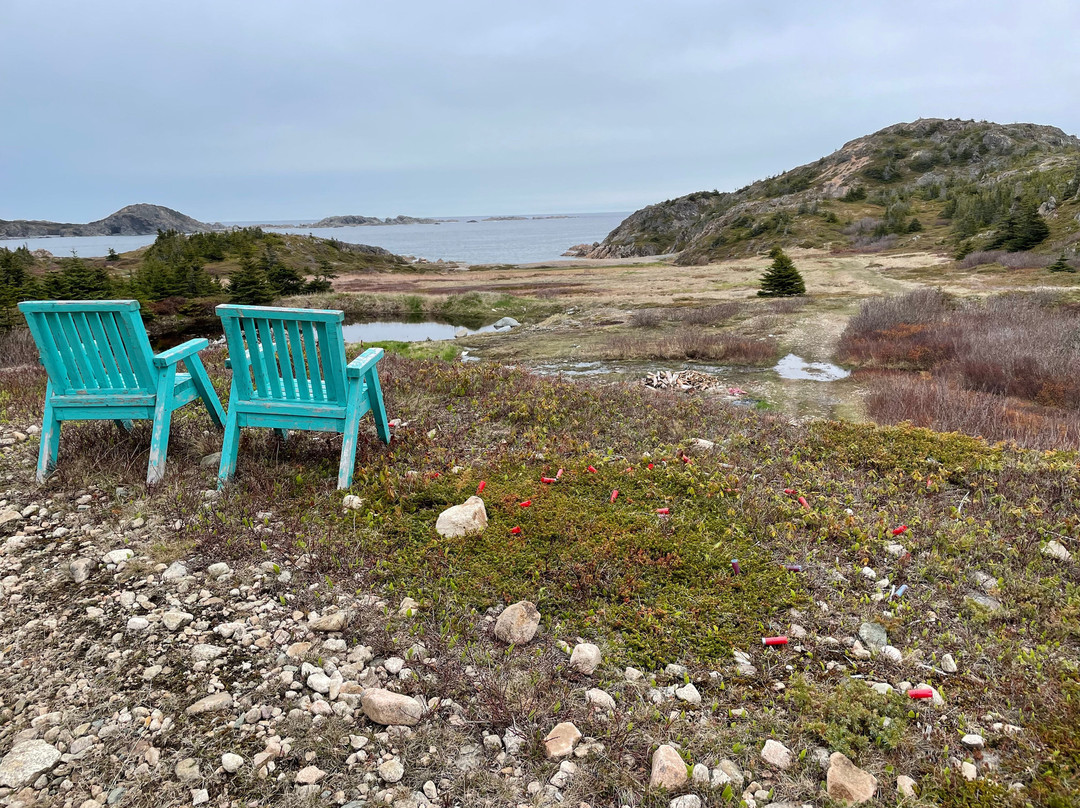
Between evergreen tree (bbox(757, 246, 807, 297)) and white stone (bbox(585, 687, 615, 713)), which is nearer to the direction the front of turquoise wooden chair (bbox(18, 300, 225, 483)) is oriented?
the evergreen tree

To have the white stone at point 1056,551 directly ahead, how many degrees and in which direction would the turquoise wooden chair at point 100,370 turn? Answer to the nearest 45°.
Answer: approximately 90° to its right

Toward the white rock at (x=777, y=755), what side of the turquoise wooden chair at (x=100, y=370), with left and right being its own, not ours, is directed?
right

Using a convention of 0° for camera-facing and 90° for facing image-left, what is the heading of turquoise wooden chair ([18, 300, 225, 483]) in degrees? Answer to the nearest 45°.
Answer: approximately 225°

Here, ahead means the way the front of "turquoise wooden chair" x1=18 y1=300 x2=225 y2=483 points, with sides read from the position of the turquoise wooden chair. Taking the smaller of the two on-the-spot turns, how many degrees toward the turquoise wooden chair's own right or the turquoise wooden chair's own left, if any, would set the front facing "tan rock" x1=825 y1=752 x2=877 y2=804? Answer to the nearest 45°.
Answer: approximately 90° to the turquoise wooden chair's own right

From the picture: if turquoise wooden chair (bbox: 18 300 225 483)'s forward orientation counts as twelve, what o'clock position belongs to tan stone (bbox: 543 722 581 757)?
The tan stone is roughly at 4 o'clock from the turquoise wooden chair.

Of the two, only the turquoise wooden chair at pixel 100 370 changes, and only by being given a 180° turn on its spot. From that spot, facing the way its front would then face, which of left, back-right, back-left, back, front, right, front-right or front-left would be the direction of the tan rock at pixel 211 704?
front-left

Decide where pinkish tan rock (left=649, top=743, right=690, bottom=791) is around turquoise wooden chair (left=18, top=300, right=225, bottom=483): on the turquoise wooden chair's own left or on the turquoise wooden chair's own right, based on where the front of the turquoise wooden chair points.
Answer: on the turquoise wooden chair's own right

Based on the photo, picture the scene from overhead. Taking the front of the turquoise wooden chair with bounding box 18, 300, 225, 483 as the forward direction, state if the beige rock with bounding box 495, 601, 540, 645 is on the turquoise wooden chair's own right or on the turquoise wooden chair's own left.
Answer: on the turquoise wooden chair's own right

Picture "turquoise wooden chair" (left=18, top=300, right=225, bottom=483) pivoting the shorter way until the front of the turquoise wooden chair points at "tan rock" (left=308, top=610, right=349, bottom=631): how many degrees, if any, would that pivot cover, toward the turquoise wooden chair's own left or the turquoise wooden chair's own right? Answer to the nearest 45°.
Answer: approximately 135° to the turquoise wooden chair's own right

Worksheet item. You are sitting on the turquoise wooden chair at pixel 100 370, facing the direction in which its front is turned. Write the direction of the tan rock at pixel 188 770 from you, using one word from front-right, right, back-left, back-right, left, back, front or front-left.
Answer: back-right
